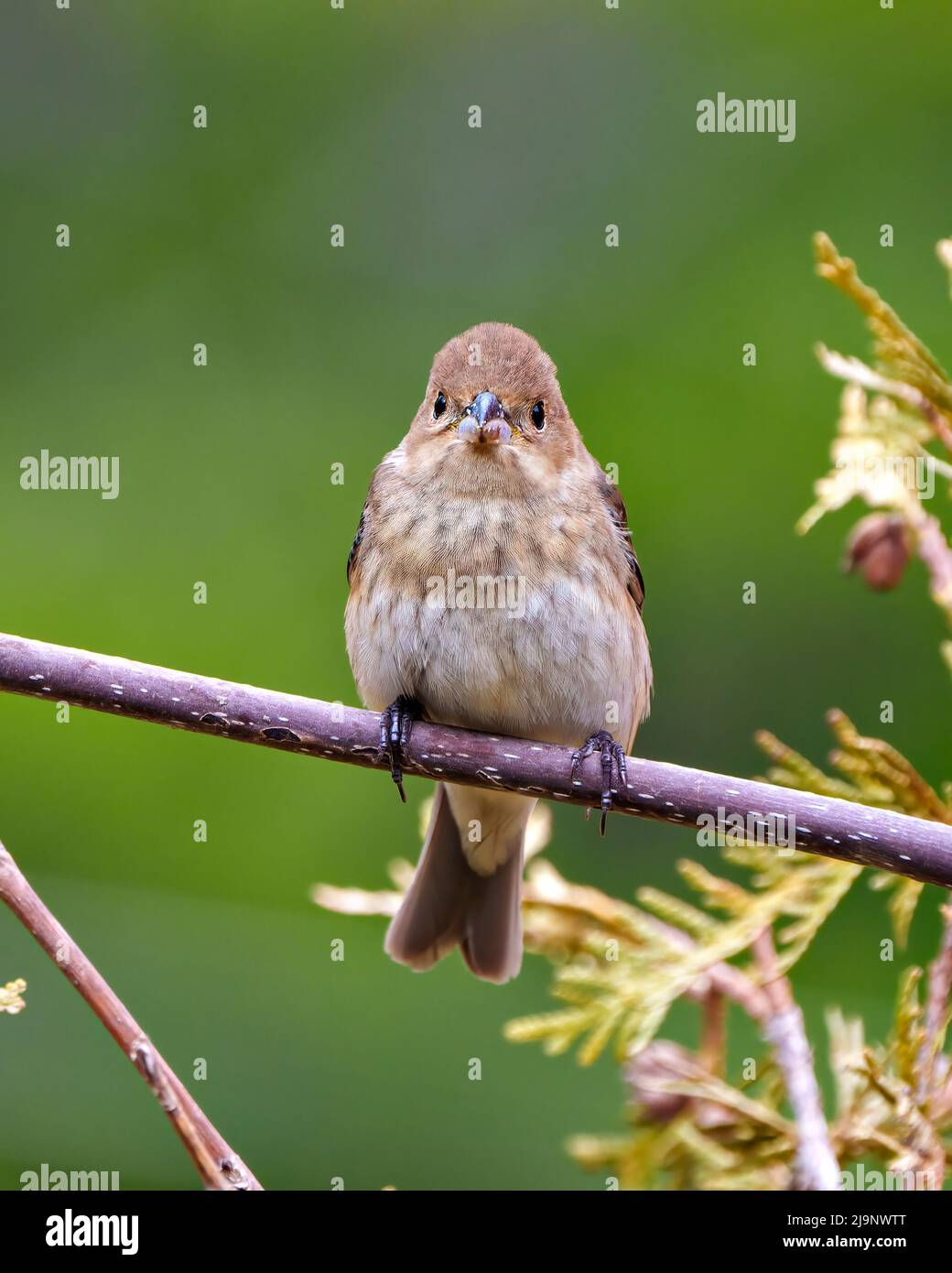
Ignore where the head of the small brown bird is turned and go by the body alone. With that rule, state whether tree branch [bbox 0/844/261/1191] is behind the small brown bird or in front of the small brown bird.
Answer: in front

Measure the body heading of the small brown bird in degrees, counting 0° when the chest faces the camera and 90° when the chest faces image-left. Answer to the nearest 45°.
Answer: approximately 0°
